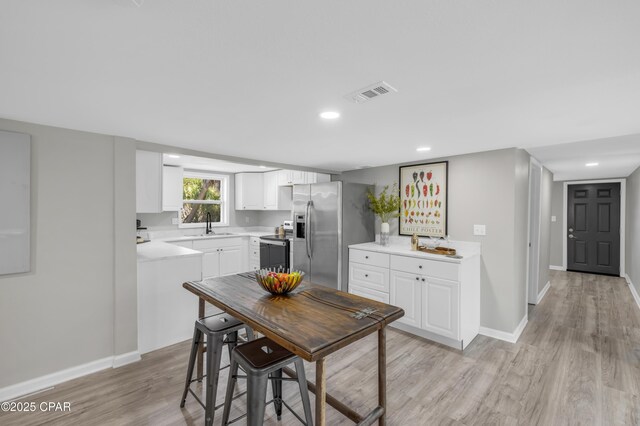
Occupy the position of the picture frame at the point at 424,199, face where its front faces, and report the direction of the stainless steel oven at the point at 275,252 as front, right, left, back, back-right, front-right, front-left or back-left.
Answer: front-right

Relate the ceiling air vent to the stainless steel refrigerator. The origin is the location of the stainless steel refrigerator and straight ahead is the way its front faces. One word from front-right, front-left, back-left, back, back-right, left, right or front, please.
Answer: front-left

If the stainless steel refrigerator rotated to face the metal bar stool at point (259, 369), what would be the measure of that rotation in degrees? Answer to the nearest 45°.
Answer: approximately 45° to its left

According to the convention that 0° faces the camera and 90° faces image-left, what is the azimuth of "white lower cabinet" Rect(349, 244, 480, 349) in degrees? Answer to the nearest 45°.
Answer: approximately 45°

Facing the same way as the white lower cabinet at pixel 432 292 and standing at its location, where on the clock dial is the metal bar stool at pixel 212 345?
The metal bar stool is roughly at 12 o'clock from the white lower cabinet.

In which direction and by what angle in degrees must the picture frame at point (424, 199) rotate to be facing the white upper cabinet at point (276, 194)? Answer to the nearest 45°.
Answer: approximately 45° to its right

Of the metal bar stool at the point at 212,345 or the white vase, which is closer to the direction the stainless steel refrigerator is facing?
the metal bar stool

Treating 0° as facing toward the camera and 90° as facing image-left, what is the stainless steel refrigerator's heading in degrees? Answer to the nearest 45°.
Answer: approximately 45°

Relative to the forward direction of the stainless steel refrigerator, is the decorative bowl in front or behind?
in front

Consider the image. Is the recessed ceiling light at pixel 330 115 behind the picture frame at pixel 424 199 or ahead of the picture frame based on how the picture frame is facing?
ahead
